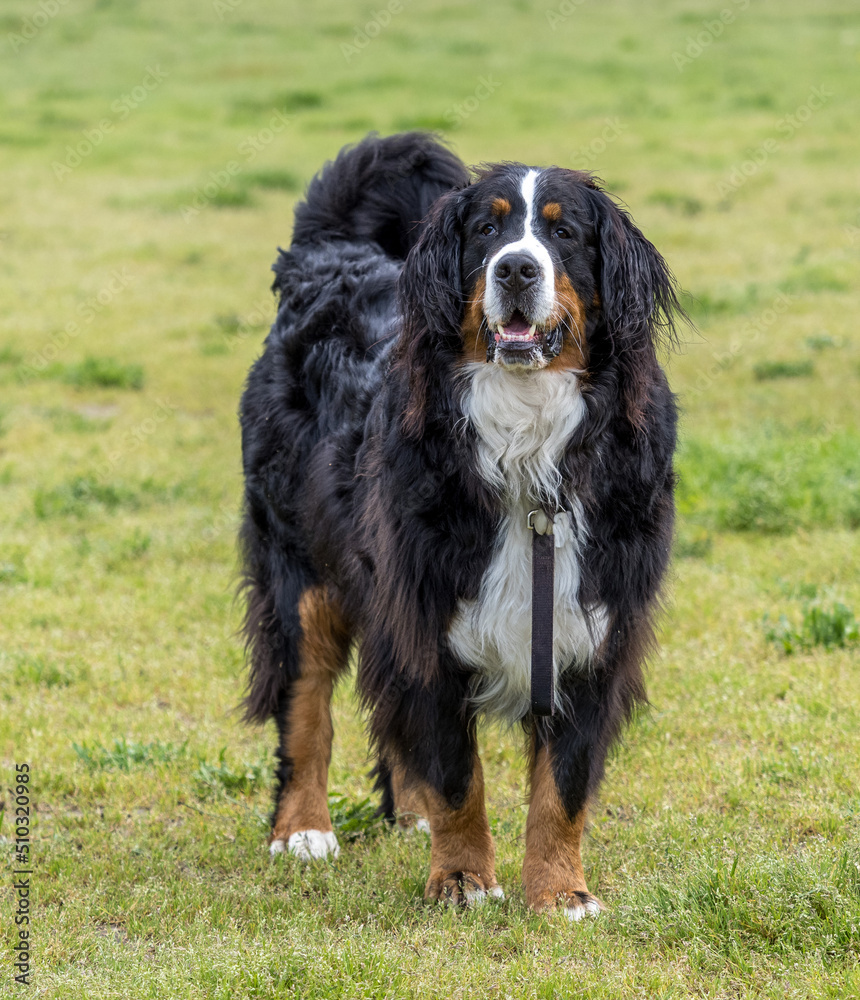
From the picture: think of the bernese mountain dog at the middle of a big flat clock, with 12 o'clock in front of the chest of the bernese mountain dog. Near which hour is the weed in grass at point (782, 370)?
The weed in grass is roughly at 8 o'clock from the bernese mountain dog.

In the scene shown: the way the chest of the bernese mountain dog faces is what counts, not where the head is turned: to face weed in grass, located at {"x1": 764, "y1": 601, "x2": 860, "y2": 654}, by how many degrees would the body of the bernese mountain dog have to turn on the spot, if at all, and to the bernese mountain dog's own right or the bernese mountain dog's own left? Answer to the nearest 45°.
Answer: approximately 90° to the bernese mountain dog's own left

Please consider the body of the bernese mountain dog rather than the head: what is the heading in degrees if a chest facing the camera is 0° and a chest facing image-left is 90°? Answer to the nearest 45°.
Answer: approximately 315°

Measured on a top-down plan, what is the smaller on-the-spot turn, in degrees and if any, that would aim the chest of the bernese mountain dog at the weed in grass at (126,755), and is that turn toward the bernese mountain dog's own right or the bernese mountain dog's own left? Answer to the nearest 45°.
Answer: approximately 180°
